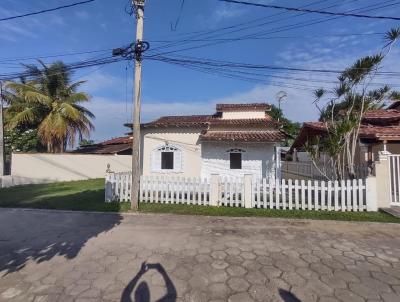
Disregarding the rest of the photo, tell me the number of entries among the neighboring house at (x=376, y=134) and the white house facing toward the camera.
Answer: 2

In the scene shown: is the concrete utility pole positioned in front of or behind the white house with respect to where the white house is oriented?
in front

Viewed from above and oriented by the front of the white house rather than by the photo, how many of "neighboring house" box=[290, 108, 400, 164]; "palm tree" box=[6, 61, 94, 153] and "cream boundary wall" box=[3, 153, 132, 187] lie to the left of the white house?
1

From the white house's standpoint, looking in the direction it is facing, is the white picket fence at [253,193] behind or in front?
in front

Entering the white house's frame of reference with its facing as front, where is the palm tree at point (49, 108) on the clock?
The palm tree is roughly at 4 o'clock from the white house.

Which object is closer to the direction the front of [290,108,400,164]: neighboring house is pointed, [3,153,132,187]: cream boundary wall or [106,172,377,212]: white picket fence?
the white picket fence

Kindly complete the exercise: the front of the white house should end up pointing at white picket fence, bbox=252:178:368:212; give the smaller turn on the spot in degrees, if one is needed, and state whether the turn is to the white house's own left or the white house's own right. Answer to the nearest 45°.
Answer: approximately 45° to the white house's own left

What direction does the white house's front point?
toward the camera

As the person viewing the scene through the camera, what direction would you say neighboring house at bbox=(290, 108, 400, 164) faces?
facing the viewer

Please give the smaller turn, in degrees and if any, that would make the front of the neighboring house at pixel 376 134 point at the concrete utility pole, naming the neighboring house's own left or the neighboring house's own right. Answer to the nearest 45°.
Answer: approximately 45° to the neighboring house's own right

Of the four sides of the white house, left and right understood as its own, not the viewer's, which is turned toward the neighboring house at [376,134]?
left

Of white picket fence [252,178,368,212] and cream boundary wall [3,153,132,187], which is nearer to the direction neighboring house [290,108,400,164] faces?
the white picket fence

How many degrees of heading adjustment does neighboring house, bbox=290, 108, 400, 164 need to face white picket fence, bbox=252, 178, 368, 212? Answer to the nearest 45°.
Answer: approximately 45° to its right

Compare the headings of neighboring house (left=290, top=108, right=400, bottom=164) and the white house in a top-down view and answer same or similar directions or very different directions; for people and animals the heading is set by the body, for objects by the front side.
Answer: same or similar directions

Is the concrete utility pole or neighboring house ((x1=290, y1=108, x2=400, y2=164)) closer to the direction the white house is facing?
the concrete utility pole

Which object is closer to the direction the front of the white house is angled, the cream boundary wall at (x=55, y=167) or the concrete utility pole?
the concrete utility pole

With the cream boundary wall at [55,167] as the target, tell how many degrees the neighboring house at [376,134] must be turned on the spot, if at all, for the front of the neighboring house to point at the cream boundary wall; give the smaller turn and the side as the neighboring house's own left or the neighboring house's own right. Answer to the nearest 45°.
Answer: approximately 90° to the neighboring house's own right
